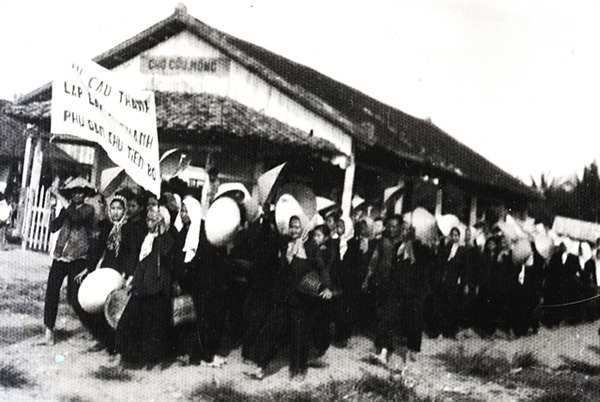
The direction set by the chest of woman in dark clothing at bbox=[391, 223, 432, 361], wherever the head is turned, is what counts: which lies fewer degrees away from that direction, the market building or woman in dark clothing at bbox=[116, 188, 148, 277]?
the woman in dark clothing

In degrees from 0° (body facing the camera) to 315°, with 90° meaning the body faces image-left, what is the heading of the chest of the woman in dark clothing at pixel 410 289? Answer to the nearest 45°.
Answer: approximately 45°

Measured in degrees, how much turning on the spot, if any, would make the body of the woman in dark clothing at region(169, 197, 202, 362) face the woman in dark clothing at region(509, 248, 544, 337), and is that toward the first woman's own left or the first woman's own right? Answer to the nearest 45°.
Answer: approximately 135° to the first woman's own left

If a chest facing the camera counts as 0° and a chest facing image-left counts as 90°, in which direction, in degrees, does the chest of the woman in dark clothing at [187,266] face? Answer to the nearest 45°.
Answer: approximately 45°

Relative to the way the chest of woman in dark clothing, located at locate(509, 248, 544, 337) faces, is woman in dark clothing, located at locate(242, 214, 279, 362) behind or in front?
in front
